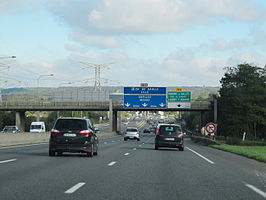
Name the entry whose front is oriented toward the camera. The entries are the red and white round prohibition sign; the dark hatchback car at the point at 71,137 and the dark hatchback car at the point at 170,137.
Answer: the red and white round prohibition sign

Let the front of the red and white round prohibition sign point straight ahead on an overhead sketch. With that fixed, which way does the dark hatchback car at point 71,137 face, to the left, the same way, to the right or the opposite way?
the opposite way

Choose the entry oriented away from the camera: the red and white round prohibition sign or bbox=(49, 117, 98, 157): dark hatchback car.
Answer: the dark hatchback car

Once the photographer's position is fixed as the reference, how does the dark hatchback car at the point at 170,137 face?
facing away from the viewer

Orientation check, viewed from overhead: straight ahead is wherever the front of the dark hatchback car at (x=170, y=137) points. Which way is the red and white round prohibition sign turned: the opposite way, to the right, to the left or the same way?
the opposite way

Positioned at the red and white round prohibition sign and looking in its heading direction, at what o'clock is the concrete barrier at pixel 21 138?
The concrete barrier is roughly at 2 o'clock from the red and white round prohibition sign.

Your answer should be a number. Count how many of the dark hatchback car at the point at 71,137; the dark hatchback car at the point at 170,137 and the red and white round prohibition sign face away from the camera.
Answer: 2

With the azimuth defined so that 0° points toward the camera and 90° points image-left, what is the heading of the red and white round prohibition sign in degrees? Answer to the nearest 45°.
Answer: approximately 0°

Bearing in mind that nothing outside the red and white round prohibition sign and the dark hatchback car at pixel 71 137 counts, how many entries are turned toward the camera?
1

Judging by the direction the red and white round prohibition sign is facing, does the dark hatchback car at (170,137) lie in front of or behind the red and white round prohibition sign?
in front

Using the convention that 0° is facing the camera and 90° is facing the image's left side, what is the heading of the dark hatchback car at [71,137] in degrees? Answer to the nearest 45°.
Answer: approximately 180°

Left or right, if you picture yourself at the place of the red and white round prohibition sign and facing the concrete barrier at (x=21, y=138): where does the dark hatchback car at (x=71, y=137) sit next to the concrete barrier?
left
